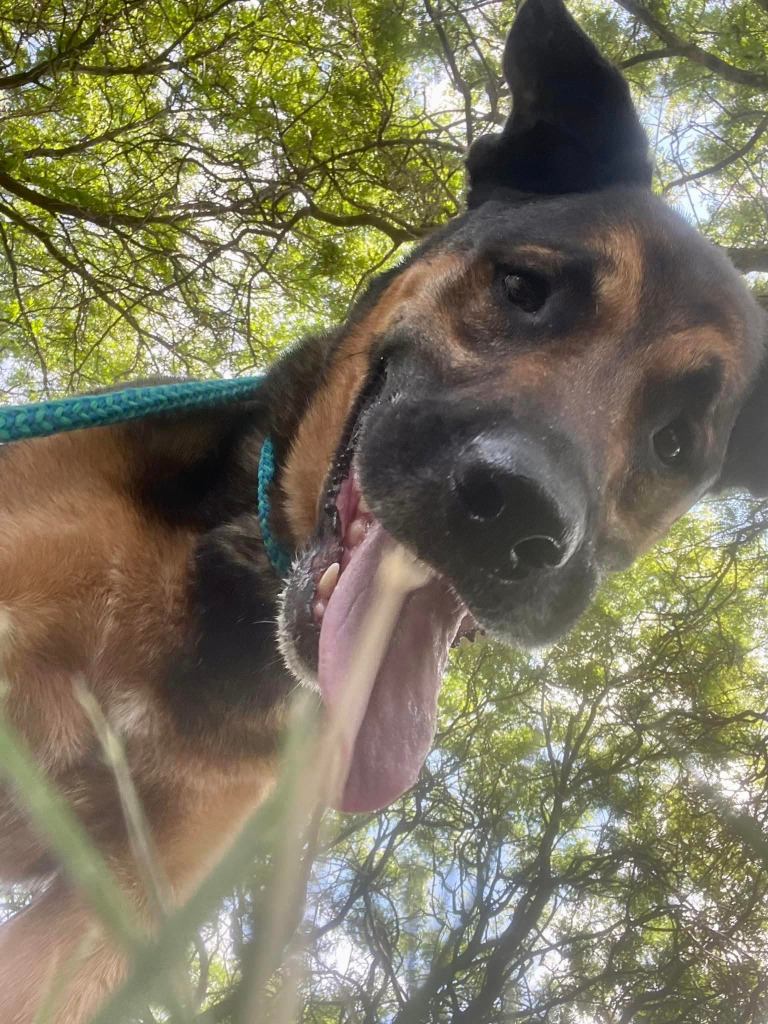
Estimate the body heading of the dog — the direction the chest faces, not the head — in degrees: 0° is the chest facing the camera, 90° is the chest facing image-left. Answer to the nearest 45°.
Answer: approximately 315°

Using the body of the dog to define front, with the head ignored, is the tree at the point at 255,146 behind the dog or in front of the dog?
behind
